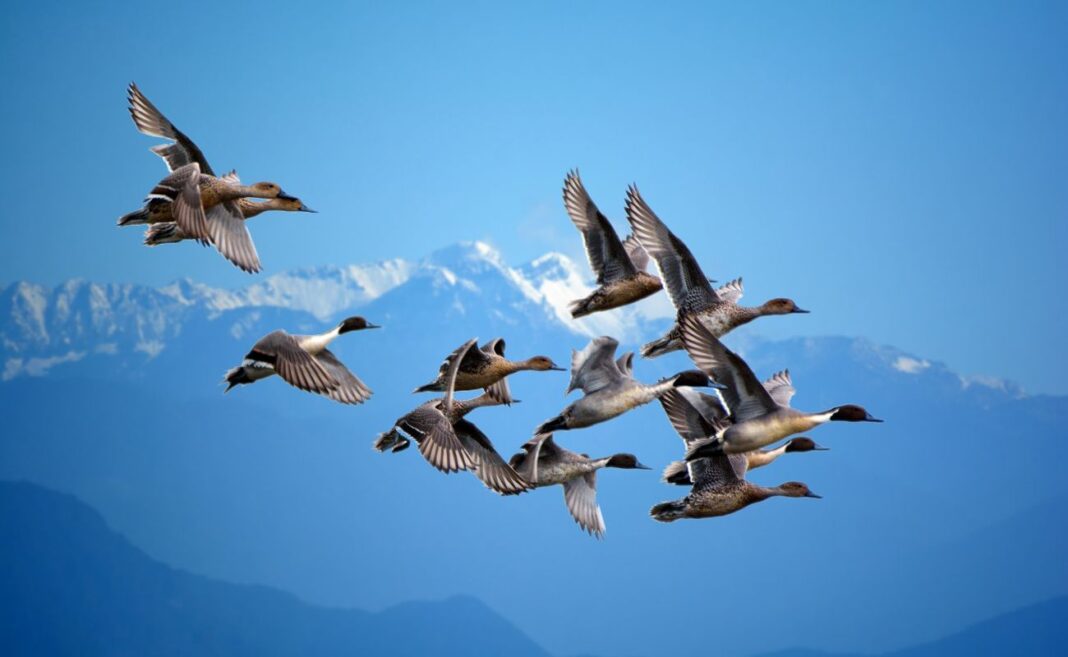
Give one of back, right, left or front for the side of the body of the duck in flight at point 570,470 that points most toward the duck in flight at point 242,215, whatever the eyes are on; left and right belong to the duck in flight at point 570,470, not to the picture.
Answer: back

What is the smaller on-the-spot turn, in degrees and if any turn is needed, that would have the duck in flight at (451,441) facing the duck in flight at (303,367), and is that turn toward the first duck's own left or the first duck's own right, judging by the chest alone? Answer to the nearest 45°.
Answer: approximately 180°

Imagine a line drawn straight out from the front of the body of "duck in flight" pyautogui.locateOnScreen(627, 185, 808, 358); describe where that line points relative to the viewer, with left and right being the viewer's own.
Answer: facing to the right of the viewer

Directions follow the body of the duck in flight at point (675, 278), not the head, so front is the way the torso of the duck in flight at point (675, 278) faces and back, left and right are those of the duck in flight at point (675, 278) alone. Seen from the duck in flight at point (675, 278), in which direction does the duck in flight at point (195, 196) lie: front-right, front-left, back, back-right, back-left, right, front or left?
back

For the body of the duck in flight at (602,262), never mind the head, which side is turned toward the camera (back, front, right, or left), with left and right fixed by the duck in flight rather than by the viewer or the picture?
right

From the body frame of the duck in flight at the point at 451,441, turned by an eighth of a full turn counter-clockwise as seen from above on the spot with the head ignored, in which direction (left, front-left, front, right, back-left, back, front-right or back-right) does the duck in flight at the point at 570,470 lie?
front

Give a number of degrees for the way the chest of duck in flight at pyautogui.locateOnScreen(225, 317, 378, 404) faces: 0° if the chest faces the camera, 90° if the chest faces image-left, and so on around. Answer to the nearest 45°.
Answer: approximately 270°

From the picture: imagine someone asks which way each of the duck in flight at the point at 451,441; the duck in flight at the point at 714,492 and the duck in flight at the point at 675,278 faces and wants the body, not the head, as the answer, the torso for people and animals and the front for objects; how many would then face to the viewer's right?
3

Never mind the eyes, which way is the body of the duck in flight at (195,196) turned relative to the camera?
to the viewer's right

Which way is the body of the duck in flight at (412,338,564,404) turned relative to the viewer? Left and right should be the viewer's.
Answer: facing to the right of the viewer

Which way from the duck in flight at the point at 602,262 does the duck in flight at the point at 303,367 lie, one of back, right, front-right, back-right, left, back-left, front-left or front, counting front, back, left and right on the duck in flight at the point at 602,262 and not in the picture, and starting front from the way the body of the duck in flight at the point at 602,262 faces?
back-right

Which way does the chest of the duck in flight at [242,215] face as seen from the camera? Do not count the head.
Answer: to the viewer's right

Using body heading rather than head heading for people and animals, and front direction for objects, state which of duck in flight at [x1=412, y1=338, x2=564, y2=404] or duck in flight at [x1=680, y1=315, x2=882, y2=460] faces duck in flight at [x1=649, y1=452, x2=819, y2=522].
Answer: duck in flight at [x1=412, y1=338, x2=564, y2=404]

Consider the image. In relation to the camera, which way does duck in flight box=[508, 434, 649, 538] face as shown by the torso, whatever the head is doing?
to the viewer's right

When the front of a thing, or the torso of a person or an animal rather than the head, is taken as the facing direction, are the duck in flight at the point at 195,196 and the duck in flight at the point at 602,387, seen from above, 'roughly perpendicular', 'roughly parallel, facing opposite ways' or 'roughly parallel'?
roughly parallel
